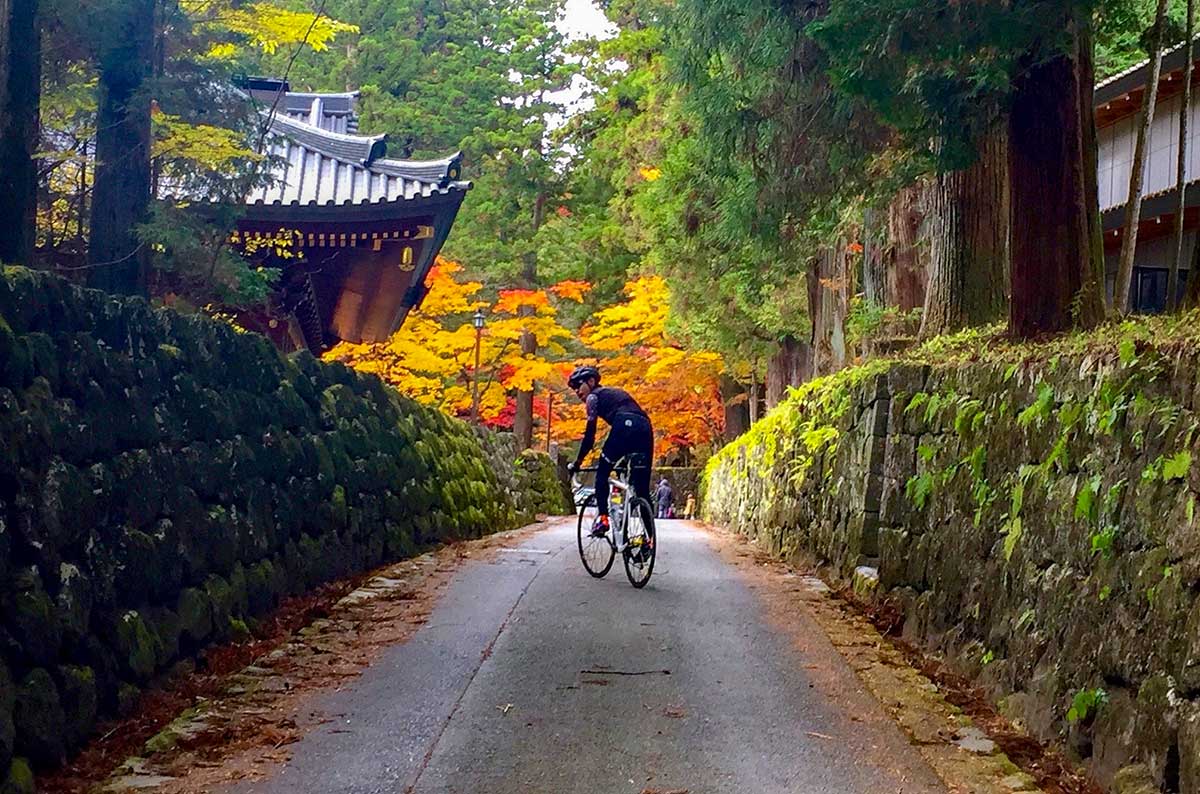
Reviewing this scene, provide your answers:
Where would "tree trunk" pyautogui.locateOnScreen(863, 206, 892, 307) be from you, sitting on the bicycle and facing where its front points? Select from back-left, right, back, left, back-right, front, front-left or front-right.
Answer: right

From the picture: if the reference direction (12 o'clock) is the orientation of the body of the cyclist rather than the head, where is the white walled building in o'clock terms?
The white walled building is roughly at 3 o'clock from the cyclist.

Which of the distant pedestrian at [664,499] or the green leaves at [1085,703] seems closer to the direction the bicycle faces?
the distant pedestrian

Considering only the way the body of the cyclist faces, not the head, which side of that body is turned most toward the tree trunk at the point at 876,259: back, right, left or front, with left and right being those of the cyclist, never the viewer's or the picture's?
right

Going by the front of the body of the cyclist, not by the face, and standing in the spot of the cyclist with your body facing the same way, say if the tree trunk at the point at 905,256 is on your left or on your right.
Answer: on your right

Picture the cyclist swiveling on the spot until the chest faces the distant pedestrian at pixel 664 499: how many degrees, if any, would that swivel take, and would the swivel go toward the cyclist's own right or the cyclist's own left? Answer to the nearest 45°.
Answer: approximately 45° to the cyclist's own right

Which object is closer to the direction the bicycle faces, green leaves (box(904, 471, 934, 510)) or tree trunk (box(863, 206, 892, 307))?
the tree trunk

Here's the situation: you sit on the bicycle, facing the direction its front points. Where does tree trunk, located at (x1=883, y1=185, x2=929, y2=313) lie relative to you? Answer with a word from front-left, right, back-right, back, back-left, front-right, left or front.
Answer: right

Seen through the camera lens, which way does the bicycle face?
facing away from the viewer and to the left of the viewer

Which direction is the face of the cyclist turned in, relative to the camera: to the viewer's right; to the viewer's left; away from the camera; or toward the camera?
to the viewer's left

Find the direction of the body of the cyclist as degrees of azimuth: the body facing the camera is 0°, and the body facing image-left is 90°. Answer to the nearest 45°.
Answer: approximately 135°

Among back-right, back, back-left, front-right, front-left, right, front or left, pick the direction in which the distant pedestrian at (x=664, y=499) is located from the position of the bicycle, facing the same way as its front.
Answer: front-right
